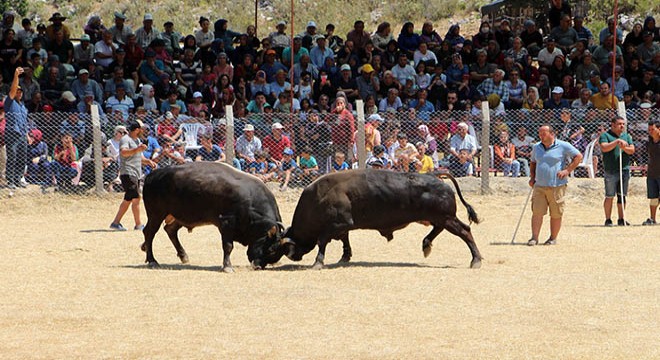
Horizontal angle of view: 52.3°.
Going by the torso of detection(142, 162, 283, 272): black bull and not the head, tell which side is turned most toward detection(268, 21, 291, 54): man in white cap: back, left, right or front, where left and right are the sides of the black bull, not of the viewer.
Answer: left

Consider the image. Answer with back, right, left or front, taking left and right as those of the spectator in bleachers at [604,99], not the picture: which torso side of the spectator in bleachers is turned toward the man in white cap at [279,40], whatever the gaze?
right

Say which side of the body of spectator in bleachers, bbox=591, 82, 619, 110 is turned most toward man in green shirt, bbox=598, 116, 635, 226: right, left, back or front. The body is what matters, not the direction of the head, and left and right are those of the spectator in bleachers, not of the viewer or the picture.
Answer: front

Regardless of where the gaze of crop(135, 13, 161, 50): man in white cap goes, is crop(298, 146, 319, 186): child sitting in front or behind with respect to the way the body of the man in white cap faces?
in front

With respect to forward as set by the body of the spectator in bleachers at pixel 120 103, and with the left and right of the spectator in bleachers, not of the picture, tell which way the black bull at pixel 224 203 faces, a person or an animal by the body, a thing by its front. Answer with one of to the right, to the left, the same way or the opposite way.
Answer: to the left

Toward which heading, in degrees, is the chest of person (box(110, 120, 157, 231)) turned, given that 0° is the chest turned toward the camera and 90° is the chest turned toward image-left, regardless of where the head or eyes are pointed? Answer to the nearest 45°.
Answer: approximately 270°

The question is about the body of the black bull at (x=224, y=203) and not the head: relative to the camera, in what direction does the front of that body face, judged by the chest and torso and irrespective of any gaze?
to the viewer's right

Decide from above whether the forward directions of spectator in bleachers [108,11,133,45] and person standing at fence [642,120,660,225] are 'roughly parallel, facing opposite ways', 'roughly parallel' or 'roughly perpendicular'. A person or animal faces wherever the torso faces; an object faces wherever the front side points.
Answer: roughly perpendicular

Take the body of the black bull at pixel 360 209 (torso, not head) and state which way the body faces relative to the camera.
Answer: to the viewer's left

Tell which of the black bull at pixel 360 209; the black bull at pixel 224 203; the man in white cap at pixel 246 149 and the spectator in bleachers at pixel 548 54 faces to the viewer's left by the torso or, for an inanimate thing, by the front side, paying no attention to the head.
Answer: the black bull at pixel 360 209

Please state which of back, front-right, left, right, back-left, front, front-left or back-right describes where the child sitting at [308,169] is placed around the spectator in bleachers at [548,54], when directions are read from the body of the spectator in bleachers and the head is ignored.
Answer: front-right

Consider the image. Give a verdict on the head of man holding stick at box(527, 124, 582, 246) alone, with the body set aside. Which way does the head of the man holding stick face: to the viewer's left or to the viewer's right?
to the viewer's left

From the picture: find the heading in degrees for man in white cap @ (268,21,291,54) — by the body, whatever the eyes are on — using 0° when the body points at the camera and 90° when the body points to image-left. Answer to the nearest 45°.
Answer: approximately 0°

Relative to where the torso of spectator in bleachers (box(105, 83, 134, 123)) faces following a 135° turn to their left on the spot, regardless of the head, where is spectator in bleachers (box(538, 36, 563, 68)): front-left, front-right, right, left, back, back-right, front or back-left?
front-right

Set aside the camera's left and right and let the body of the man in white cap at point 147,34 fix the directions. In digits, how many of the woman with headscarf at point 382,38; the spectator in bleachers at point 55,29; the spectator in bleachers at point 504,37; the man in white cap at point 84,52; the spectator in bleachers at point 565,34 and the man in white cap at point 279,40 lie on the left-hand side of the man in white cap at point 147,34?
4

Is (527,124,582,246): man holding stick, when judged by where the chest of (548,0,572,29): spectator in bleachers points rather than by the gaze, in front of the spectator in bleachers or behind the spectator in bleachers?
in front

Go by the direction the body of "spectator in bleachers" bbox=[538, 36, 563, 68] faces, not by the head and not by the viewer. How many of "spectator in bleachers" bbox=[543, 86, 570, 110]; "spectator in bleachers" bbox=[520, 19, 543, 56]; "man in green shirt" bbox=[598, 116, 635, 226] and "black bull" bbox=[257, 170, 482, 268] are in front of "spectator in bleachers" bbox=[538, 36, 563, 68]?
3
